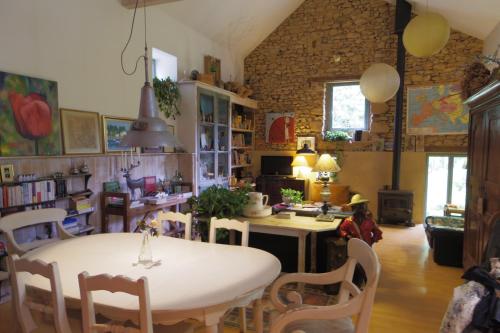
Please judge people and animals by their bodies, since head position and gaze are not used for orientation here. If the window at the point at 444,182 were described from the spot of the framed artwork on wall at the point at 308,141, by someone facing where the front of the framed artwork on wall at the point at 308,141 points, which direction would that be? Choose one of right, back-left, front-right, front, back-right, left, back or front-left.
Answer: left

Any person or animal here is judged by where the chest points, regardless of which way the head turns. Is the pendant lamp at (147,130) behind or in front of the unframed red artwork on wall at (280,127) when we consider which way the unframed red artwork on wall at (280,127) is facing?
in front

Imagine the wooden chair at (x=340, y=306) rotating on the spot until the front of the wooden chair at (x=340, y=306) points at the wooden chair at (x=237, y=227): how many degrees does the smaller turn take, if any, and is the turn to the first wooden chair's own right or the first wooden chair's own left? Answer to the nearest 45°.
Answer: approximately 45° to the first wooden chair's own right

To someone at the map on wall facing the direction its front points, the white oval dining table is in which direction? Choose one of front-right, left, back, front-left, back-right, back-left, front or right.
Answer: front

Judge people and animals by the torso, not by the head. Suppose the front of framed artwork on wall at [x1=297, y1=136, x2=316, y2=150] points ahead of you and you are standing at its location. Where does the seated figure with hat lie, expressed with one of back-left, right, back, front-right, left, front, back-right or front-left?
front

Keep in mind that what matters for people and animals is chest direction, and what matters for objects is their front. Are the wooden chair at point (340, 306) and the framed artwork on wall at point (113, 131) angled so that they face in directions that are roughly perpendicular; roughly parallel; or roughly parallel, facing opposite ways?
roughly parallel, facing opposite ways

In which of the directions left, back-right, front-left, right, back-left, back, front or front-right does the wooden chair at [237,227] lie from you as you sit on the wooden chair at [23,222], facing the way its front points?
front

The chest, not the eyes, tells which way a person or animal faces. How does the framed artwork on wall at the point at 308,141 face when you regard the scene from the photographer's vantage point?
facing the viewer

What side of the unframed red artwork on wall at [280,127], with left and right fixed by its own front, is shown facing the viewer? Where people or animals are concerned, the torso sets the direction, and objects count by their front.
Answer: front

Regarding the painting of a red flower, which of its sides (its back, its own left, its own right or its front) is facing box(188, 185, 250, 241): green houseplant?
front
